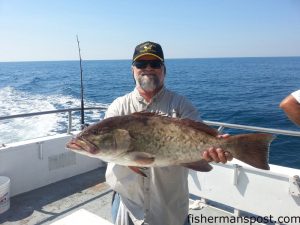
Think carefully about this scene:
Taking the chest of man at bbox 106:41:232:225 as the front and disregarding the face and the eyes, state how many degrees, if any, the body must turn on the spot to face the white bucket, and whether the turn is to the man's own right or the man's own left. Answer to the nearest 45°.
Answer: approximately 135° to the man's own right

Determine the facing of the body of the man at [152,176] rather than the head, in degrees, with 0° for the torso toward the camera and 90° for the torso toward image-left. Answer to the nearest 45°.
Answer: approximately 0°

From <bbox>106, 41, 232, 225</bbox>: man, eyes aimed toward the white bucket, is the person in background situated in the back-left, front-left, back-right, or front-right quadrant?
back-right

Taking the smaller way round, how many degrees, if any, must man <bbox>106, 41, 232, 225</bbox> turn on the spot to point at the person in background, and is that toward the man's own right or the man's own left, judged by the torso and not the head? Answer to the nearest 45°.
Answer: approximately 90° to the man's own left
